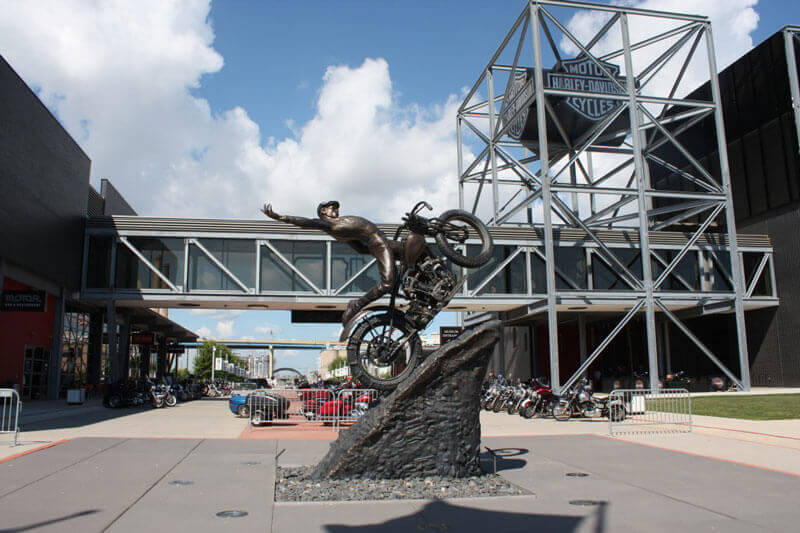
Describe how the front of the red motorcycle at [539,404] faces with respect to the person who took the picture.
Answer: facing the viewer and to the left of the viewer

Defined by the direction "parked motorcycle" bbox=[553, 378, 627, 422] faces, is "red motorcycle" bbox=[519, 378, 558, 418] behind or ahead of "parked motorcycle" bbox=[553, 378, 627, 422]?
ahead

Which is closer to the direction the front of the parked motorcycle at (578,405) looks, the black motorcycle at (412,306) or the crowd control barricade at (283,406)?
the crowd control barricade

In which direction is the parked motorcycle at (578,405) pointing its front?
to the viewer's left

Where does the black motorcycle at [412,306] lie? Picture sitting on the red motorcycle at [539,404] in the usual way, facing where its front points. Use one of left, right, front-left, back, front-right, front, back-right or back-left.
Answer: front-left

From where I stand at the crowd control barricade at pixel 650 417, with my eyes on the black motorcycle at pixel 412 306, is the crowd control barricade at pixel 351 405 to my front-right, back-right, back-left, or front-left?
front-right

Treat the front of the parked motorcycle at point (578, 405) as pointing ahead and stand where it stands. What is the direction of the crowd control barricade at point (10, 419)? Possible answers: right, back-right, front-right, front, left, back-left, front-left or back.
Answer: front-left

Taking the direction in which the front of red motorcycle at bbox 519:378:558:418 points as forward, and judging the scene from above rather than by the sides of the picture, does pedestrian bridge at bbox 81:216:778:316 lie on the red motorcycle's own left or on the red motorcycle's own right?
on the red motorcycle's own right

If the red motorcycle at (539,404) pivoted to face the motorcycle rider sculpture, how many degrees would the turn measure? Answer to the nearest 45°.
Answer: approximately 45° to its left

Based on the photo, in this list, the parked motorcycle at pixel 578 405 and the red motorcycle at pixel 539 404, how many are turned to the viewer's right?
0

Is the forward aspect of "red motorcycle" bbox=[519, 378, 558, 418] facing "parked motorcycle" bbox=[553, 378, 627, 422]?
no

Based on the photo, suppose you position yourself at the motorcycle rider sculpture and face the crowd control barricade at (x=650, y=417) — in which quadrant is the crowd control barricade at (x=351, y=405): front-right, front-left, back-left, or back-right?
front-left

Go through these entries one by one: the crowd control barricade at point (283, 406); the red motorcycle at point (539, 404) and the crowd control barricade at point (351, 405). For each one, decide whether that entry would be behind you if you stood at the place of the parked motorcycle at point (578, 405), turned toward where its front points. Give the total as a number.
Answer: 0

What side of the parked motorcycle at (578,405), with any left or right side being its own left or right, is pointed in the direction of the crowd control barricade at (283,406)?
front

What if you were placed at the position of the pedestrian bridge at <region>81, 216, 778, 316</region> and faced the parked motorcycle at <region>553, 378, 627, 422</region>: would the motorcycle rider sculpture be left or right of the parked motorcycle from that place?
right
